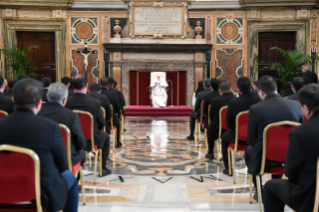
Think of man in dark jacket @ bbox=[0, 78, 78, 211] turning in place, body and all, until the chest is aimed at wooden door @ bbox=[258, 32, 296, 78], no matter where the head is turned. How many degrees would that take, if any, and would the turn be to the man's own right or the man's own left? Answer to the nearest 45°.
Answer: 0° — they already face it

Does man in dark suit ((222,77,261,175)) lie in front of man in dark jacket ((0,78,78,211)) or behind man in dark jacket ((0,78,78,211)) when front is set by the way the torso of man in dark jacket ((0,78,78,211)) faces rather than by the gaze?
in front

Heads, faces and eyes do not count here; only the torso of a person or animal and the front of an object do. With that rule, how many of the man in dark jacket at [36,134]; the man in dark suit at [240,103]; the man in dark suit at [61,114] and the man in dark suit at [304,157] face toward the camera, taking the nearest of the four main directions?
0

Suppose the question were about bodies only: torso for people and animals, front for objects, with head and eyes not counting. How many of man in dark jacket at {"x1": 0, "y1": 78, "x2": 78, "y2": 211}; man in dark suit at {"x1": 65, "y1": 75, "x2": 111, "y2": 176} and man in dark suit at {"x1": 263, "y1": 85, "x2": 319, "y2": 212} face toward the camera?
0

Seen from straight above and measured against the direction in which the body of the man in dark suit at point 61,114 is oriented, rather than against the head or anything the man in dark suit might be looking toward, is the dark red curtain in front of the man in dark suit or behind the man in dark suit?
in front

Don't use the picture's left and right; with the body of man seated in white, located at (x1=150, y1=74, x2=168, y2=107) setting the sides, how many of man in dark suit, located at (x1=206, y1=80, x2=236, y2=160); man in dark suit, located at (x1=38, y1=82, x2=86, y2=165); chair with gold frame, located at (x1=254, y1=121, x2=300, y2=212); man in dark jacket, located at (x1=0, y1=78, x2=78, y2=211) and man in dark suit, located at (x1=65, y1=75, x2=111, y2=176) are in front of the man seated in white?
5

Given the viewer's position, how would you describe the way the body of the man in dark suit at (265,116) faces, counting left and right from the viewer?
facing away from the viewer and to the left of the viewer

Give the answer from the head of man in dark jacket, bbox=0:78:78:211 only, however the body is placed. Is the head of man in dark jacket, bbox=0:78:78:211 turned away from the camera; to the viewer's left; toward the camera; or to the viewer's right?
away from the camera

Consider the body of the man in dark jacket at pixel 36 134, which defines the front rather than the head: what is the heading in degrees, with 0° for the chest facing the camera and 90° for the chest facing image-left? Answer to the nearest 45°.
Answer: approximately 225°

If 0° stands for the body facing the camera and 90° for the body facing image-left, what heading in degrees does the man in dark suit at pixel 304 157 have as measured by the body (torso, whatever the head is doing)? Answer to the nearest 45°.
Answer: approximately 135°

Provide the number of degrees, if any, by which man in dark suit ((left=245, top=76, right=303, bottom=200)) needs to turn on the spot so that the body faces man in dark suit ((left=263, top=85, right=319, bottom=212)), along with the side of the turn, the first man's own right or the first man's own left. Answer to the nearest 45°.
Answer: approximately 135° to the first man's own left

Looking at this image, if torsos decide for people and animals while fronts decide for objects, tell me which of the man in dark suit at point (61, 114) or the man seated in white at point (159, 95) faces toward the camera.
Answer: the man seated in white

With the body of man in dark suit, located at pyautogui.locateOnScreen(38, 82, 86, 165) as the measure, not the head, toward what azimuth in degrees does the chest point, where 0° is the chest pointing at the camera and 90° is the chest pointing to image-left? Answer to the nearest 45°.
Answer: approximately 225°

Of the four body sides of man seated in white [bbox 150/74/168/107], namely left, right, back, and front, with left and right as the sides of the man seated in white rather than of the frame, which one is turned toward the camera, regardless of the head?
front

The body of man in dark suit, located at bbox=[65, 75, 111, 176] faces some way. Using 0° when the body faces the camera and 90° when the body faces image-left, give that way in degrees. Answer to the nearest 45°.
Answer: approximately 225°

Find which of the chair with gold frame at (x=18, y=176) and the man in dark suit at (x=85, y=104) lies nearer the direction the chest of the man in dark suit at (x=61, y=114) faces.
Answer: the man in dark suit

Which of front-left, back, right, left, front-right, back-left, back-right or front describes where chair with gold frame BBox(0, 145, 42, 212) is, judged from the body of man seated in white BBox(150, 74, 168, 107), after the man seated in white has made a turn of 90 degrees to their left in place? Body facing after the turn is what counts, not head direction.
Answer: right

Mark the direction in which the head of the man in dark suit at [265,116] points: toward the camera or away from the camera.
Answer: away from the camera
